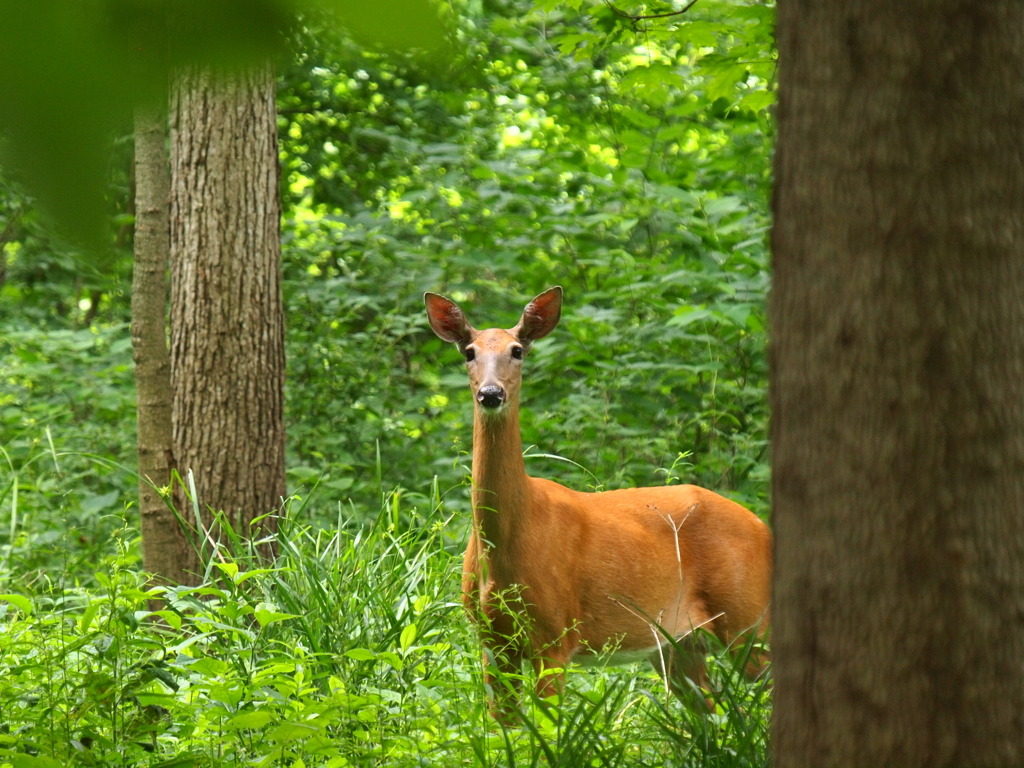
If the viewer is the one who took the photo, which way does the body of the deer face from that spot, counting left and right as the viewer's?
facing the viewer and to the left of the viewer

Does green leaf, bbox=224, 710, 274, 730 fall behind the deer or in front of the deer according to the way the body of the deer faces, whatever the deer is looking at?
in front

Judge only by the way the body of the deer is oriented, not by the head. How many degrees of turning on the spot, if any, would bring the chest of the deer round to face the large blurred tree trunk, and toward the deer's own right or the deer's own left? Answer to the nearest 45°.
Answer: approximately 45° to the deer's own left

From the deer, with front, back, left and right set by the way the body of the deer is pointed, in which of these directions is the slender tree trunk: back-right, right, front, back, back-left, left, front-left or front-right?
front-right

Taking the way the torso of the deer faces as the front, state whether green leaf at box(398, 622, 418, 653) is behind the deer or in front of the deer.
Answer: in front

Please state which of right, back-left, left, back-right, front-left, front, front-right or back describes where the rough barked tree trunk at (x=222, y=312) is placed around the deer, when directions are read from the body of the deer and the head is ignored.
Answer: front-right
